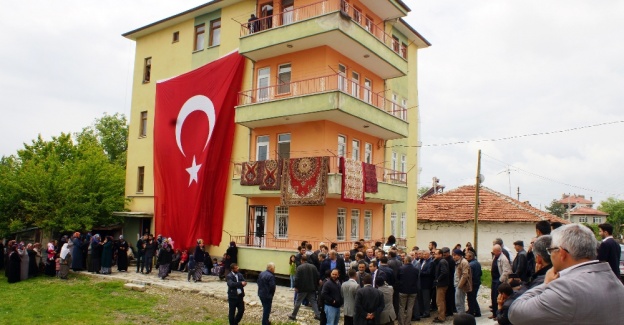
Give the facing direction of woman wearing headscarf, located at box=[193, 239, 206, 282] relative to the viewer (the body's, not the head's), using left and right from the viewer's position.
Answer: facing the viewer and to the right of the viewer

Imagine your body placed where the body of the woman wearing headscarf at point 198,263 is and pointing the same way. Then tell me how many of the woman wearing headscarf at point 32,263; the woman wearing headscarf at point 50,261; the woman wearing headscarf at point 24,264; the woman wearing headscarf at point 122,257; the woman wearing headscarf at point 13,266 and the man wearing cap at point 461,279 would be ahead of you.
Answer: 1

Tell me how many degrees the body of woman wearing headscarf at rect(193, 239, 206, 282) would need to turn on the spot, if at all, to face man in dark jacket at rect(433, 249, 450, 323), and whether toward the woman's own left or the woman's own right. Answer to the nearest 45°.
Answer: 0° — they already face them

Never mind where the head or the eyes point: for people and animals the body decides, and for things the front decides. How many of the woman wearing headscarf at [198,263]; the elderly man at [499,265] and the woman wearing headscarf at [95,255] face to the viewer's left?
1

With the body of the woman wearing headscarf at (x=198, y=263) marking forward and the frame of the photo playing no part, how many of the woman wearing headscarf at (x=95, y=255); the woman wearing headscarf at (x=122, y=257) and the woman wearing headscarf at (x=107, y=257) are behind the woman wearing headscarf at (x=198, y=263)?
3

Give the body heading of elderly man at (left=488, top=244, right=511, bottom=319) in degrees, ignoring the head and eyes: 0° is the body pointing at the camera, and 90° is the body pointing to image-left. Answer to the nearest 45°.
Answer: approximately 90°

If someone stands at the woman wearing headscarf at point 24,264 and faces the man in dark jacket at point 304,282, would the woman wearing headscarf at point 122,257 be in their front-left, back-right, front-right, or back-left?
front-left

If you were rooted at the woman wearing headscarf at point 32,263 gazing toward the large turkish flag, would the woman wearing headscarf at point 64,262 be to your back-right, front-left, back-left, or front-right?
front-right

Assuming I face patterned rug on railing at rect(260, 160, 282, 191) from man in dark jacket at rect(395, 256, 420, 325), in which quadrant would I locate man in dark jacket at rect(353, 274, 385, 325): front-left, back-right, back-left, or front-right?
back-left

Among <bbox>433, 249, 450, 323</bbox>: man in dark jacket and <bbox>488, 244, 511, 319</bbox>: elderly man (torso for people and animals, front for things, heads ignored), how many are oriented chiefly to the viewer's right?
0
